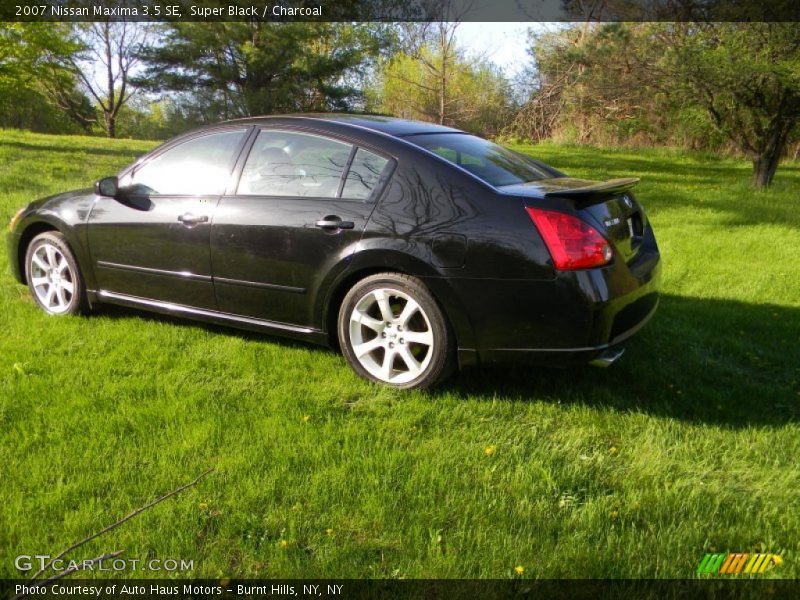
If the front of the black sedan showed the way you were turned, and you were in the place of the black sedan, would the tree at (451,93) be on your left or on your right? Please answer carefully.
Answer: on your right

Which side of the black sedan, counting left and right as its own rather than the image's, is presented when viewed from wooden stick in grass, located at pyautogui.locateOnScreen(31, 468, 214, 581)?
left

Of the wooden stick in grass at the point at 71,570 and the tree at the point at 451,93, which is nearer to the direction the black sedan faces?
the tree

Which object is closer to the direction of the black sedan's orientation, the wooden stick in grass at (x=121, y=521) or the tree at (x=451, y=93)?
the tree

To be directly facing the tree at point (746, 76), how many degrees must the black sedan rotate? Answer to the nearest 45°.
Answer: approximately 90° to its right

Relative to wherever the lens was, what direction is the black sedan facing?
facing away from the viewer and to the left of the viewer

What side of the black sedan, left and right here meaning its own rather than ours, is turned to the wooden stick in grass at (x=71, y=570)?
left

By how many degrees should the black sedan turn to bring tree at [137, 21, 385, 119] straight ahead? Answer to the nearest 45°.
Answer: approximately 45° to its right
